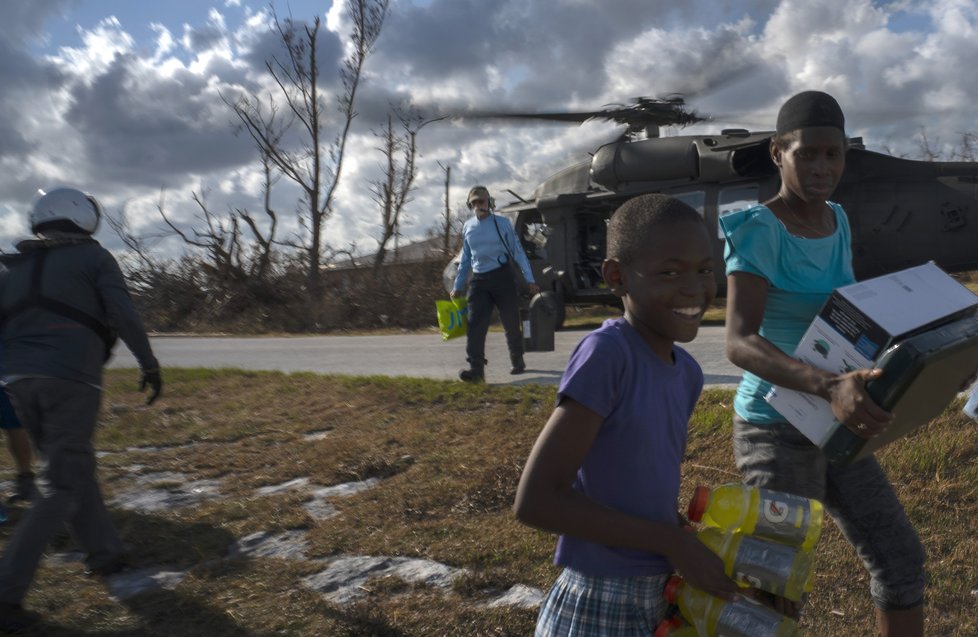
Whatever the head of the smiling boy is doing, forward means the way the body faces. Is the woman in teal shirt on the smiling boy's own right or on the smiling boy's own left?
on the smiling boy's own left

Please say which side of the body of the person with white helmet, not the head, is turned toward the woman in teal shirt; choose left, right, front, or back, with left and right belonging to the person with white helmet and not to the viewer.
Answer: right

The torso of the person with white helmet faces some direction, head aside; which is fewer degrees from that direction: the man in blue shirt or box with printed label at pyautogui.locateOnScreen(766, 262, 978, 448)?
the man in blue shirt

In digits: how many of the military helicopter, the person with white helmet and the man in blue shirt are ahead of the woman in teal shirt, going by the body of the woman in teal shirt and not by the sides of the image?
0

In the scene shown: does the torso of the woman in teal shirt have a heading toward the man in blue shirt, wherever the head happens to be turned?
no

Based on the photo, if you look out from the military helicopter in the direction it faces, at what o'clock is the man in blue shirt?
The man in blue shirt is roughly at 10 o'clock from the military helicopter.

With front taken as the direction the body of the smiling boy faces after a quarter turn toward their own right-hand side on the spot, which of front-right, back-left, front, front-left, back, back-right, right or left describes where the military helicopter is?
back-right

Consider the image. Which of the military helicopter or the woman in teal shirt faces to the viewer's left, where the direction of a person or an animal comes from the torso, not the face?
the military helicopter

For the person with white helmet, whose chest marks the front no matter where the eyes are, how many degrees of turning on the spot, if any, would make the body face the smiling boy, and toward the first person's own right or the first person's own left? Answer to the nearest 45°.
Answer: approximately 135° to the first person's own right

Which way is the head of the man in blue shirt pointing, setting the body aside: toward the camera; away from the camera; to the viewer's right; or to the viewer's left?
toward the camera

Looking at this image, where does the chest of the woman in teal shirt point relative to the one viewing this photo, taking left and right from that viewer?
facing the viewer and to the right of the viewer

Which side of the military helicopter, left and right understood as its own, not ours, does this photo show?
left

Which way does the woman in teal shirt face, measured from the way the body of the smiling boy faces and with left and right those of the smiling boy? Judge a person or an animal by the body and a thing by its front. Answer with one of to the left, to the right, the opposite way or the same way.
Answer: the same way

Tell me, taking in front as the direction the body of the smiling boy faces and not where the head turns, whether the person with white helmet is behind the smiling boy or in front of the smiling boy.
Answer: behind
